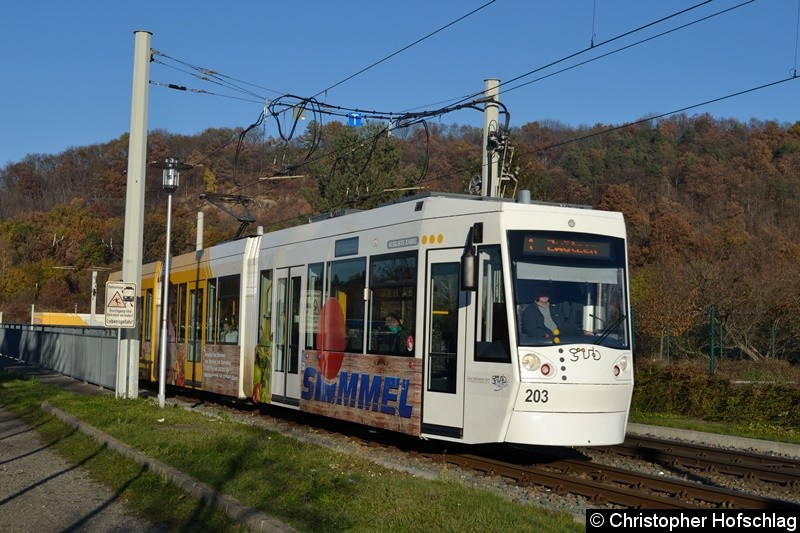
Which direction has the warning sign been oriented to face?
toward the camera

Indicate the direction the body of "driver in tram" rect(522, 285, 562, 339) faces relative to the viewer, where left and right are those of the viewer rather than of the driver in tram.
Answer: facing the viewer and to the right of the viewer

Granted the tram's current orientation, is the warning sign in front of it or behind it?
behind

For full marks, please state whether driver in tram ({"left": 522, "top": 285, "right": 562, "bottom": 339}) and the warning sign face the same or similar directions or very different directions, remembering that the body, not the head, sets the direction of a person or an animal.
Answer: same or similar directions

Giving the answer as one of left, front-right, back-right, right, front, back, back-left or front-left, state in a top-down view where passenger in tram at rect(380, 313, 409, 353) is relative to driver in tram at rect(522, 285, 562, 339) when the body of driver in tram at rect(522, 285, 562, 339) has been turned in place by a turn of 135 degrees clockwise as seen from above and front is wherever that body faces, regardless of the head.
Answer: front-right

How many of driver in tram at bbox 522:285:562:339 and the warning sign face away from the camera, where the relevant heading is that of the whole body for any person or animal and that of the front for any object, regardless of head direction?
0

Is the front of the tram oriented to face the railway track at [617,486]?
yes

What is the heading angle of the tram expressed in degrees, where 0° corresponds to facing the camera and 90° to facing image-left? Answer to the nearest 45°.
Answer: approximately 315°

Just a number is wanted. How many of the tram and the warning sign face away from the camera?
0

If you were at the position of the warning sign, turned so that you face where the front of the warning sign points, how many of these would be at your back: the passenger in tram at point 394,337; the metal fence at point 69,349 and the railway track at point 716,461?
1
